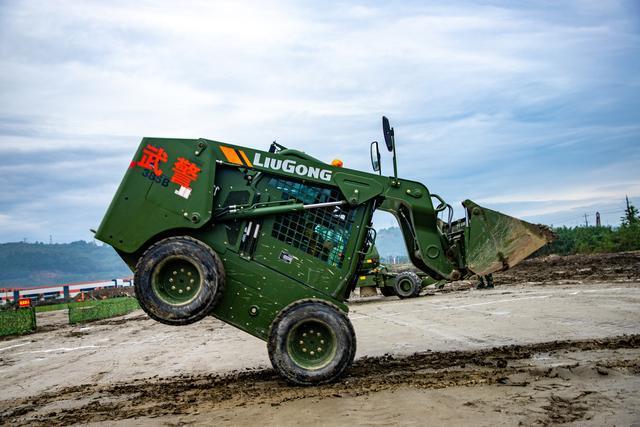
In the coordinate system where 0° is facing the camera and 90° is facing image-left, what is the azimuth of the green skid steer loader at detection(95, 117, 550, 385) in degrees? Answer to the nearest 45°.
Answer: approximately 270°
